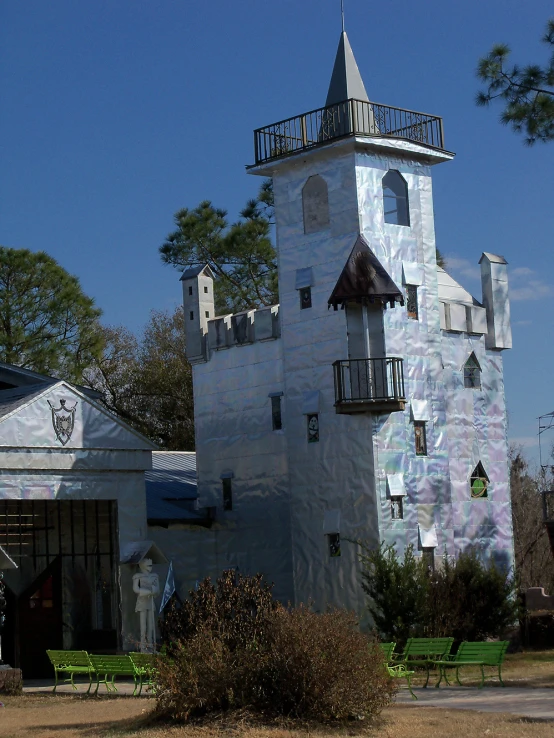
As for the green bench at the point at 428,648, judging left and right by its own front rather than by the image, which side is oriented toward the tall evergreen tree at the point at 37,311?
right

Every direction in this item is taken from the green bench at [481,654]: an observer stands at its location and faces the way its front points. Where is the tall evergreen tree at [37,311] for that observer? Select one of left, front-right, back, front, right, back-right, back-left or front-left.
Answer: right

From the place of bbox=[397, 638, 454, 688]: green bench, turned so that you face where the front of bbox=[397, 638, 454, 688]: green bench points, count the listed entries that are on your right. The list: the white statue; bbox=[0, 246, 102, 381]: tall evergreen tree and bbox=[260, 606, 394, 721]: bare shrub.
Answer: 2

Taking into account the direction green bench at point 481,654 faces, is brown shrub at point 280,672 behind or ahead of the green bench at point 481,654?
ahead

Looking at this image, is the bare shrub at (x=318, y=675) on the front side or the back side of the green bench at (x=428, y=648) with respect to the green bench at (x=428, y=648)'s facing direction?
on the front side

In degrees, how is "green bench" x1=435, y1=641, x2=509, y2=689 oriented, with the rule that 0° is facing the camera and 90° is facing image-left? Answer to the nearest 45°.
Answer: approximately 45°

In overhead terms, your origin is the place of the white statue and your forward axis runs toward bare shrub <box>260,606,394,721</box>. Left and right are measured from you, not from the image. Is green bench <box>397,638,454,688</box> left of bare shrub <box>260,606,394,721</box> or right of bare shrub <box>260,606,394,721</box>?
left

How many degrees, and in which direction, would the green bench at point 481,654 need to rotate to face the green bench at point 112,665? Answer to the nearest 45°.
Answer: approximately 45° to its right

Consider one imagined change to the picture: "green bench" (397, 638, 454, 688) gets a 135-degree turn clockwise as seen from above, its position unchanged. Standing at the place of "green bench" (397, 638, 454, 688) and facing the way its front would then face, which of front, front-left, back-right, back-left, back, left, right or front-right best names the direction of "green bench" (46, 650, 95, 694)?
left

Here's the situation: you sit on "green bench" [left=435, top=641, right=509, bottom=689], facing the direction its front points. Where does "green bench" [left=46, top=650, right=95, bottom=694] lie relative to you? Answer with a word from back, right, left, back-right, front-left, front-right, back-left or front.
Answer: front-right

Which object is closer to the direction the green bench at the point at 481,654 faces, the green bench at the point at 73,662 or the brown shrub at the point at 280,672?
the brown shrub

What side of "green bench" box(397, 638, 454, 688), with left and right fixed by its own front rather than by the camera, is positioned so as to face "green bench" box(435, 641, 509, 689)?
left

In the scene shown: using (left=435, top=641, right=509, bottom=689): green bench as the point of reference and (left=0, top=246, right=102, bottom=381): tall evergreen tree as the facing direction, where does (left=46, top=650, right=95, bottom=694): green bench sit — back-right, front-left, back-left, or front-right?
front-left

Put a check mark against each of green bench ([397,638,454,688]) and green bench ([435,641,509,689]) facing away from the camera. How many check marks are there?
0

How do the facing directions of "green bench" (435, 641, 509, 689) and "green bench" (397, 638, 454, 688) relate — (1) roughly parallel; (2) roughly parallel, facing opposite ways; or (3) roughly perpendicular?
roughly parallel

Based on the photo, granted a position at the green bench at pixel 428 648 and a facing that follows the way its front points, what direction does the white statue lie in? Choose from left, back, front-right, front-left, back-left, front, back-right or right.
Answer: right

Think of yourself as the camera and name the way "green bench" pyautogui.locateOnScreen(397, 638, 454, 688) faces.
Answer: facing the viewer and to the left of the viewer
